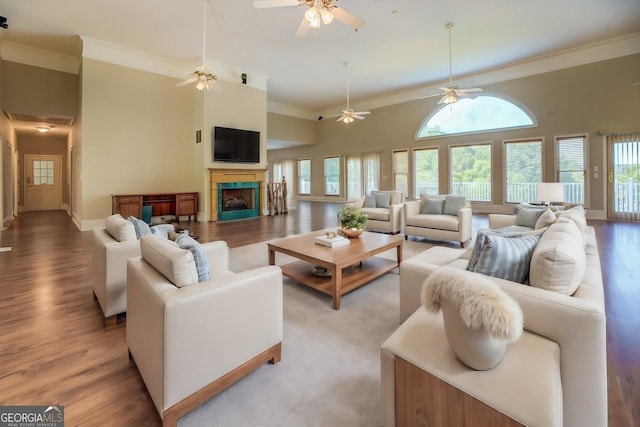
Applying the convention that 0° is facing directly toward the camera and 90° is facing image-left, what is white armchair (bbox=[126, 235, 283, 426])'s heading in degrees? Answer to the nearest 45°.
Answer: approximately 225°

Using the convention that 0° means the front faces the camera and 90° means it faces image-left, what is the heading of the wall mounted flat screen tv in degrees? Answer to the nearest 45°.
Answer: approximately 315°

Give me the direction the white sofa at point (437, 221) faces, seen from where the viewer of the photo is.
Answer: facing the viewer and to the left of the viewer

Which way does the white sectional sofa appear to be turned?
to the viewer's left

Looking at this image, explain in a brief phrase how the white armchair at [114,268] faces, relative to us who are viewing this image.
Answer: facing to the right of the viewer

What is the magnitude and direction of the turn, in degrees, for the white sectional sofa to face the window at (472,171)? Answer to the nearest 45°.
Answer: approximately 90° to its right

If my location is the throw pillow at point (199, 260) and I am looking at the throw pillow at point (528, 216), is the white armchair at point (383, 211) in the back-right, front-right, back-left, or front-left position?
front-left

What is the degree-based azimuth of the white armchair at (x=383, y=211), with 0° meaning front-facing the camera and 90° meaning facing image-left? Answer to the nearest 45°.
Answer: approximately 45°

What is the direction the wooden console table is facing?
toward the camera

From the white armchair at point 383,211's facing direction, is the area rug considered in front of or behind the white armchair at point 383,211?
in front

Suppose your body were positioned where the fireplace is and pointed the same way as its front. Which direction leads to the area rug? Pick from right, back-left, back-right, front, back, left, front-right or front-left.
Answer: front-right

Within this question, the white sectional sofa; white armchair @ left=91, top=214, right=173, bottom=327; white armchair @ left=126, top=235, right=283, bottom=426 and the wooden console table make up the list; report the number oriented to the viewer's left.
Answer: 1

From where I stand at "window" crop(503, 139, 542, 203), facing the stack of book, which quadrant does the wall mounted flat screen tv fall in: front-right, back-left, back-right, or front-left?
front-right

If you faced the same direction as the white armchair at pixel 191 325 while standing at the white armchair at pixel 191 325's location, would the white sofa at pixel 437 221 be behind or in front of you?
in front

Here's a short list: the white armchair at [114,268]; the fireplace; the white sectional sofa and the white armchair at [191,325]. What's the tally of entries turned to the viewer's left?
1
